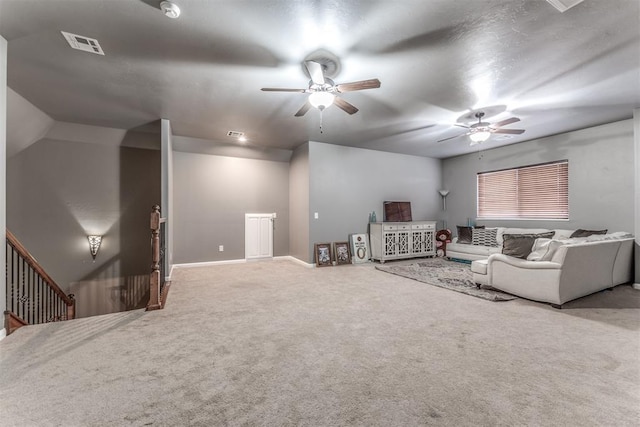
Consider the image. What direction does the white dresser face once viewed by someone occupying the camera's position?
facing the viewer and to the right of the viewer

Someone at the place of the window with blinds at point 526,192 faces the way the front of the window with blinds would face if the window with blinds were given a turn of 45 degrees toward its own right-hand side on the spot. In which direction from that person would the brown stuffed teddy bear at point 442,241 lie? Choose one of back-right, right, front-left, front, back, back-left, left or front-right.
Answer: front

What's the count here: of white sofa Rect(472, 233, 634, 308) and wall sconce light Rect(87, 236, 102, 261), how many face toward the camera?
1

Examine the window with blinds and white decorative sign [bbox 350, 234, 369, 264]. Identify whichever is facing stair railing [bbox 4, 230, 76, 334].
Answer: the window with blinds

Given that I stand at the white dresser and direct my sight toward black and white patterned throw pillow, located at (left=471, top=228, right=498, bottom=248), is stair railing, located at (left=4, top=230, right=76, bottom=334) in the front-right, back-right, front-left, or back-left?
back-right

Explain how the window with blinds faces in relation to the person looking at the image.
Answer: facing the viewer and to the left of the viewer

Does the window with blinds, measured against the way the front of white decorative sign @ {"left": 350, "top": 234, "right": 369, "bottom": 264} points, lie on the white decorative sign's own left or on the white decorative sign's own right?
on the white decorative sign's own left

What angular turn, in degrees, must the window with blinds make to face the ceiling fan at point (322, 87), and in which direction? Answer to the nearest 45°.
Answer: approximately 45° to its left

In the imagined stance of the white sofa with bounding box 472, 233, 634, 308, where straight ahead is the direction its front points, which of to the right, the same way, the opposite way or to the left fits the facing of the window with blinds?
to the left

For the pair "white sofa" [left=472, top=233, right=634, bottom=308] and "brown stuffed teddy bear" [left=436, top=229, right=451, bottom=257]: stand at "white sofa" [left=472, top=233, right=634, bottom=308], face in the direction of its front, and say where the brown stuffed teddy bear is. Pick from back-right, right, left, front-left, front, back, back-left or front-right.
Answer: front

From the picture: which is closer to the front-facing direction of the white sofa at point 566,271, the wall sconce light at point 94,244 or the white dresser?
the white dresser

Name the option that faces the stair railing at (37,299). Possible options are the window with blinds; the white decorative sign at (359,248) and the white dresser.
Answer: the window with blinds

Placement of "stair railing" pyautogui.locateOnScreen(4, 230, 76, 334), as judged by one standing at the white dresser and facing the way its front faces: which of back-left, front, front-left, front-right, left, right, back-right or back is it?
right

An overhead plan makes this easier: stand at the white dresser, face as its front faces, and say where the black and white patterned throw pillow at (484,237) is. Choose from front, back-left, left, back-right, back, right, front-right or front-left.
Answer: front-left

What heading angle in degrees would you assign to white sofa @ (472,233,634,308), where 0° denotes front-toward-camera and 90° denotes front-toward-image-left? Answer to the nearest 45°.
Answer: approximately 135°
